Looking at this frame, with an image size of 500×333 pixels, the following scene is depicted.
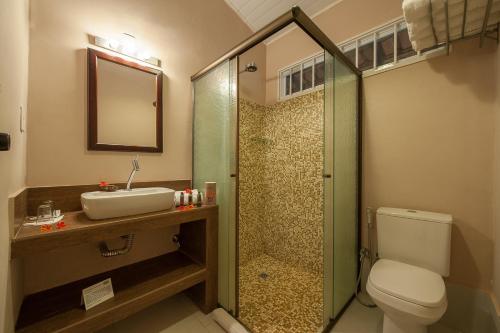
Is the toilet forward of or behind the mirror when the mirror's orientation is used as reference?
forward

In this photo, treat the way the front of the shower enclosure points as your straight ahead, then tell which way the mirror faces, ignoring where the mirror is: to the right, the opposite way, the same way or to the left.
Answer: to the left

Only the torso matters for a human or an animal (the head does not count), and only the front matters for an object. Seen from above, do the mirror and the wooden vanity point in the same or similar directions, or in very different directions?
same or similar directions

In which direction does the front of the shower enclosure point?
toward the camera

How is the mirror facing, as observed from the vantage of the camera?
facing the viewer and to the right of the viewer

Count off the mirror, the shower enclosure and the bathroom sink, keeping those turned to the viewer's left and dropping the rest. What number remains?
0

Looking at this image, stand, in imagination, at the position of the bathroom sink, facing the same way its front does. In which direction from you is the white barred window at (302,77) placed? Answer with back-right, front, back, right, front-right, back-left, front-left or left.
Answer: front-left

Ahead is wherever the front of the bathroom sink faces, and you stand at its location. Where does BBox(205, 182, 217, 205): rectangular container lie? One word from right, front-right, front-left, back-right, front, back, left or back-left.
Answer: front-left

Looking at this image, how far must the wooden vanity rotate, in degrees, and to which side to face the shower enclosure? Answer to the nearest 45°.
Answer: approximately 45° to its left
